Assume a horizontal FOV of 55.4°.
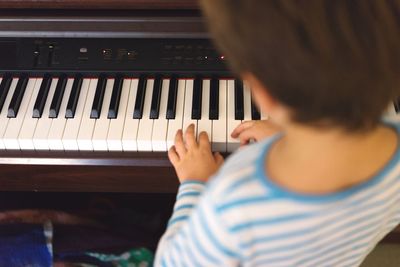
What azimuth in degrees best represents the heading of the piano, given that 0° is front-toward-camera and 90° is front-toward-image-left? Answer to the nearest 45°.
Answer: approximately 0°

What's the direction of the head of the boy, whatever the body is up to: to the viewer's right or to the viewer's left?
to the viewer's left
